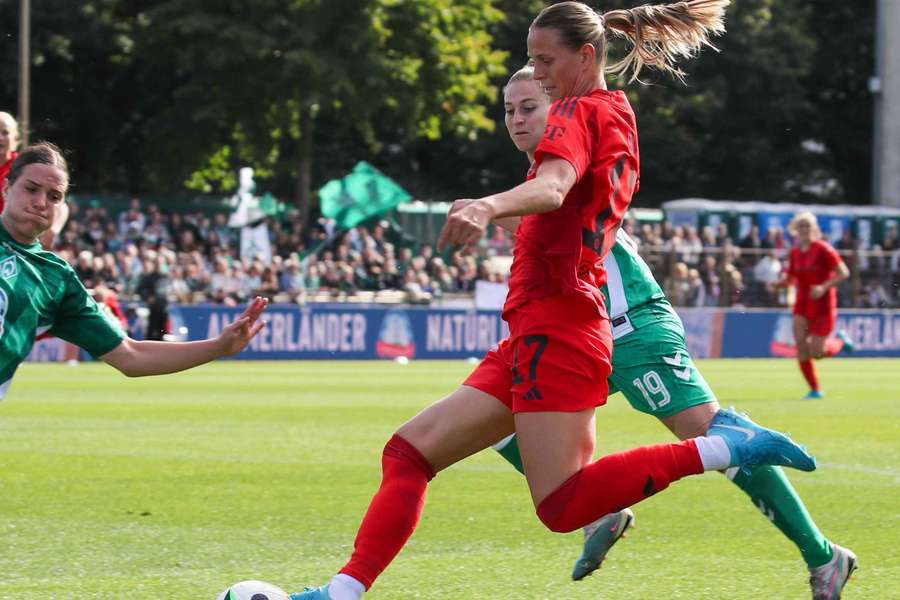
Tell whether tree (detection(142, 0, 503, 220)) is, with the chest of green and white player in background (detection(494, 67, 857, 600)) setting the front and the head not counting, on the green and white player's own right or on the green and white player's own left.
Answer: on the green and white player's own right

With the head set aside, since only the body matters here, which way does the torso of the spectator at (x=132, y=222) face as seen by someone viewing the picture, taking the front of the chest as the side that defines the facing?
toward the camera

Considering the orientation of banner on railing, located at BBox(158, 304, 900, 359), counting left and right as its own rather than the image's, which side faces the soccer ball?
front

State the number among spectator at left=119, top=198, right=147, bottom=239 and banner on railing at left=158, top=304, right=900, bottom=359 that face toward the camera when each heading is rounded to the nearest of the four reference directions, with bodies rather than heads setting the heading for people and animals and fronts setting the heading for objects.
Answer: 2

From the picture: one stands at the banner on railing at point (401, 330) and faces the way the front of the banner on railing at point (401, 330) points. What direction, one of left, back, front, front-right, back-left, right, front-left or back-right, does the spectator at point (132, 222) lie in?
right

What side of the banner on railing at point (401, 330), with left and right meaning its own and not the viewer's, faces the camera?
front

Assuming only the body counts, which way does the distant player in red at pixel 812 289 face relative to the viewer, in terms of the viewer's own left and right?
facing the viewer and to the left of the viewer

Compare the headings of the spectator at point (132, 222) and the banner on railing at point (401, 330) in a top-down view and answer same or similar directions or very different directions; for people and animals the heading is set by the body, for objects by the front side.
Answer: same or similar directions

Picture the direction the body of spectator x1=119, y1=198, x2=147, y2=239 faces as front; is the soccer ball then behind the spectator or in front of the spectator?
in front

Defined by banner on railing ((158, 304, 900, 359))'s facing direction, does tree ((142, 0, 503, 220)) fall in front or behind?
behind

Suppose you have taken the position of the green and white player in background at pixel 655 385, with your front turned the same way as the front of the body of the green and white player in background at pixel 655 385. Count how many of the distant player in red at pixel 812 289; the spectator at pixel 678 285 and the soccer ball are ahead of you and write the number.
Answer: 1

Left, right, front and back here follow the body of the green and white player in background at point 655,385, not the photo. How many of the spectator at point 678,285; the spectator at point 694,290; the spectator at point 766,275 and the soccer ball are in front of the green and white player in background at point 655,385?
1

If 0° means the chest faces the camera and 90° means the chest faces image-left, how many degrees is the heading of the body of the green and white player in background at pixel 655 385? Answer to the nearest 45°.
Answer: approximately 45°

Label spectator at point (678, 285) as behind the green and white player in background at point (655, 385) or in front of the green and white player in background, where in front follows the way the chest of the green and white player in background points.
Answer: behind

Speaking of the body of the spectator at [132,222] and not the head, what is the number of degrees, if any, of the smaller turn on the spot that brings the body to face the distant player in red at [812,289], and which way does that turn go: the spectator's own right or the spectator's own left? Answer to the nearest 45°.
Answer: approximately 45° to the spectator's own left

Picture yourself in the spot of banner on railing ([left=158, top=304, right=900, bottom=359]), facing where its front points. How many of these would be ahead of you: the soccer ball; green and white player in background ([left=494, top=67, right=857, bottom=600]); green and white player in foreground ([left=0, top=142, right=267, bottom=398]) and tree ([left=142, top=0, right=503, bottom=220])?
3

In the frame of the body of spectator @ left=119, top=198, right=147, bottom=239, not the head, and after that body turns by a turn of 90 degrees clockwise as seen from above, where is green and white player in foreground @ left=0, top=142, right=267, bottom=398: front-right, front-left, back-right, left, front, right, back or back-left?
left
